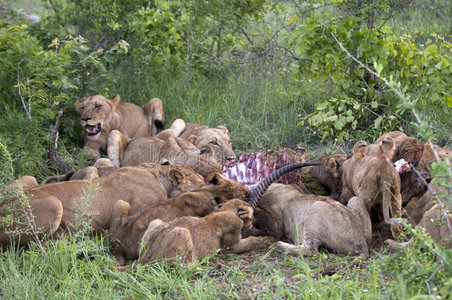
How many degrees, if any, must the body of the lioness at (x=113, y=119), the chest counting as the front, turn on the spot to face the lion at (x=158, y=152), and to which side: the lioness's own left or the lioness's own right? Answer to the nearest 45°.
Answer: approximately 90° to the lioness's own left

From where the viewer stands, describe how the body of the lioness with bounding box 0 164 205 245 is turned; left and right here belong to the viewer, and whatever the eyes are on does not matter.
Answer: facing to the right of the viewer

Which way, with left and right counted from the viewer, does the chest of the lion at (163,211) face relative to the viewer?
facing to the right of the viewer

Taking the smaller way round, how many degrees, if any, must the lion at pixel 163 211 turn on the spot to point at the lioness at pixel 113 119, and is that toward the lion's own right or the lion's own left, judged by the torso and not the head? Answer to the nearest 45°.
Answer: approximately 90° to the lion's own left

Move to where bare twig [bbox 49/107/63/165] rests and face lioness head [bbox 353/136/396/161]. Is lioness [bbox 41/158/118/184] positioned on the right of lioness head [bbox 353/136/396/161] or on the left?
right

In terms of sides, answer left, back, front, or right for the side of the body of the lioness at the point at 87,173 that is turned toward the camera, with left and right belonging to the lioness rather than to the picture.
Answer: right

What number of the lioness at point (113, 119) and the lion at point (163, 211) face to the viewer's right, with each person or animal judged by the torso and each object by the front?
1

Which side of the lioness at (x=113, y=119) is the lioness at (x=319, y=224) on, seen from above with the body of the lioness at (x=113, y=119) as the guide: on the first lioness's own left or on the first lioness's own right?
on the first lioness's own left

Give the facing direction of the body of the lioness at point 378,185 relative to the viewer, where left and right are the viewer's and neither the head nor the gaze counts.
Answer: facing away from the viewer and to the left of the viewer

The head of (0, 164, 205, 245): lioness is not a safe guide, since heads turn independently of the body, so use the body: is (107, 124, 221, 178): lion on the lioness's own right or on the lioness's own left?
on the lioness's own left

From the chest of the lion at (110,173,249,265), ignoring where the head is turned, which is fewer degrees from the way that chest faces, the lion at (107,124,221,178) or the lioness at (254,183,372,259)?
the lioness

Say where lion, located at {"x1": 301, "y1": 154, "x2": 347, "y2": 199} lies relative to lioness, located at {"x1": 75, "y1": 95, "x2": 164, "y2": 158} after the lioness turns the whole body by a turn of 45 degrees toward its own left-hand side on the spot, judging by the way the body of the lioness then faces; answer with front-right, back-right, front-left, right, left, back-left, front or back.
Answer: front-left
